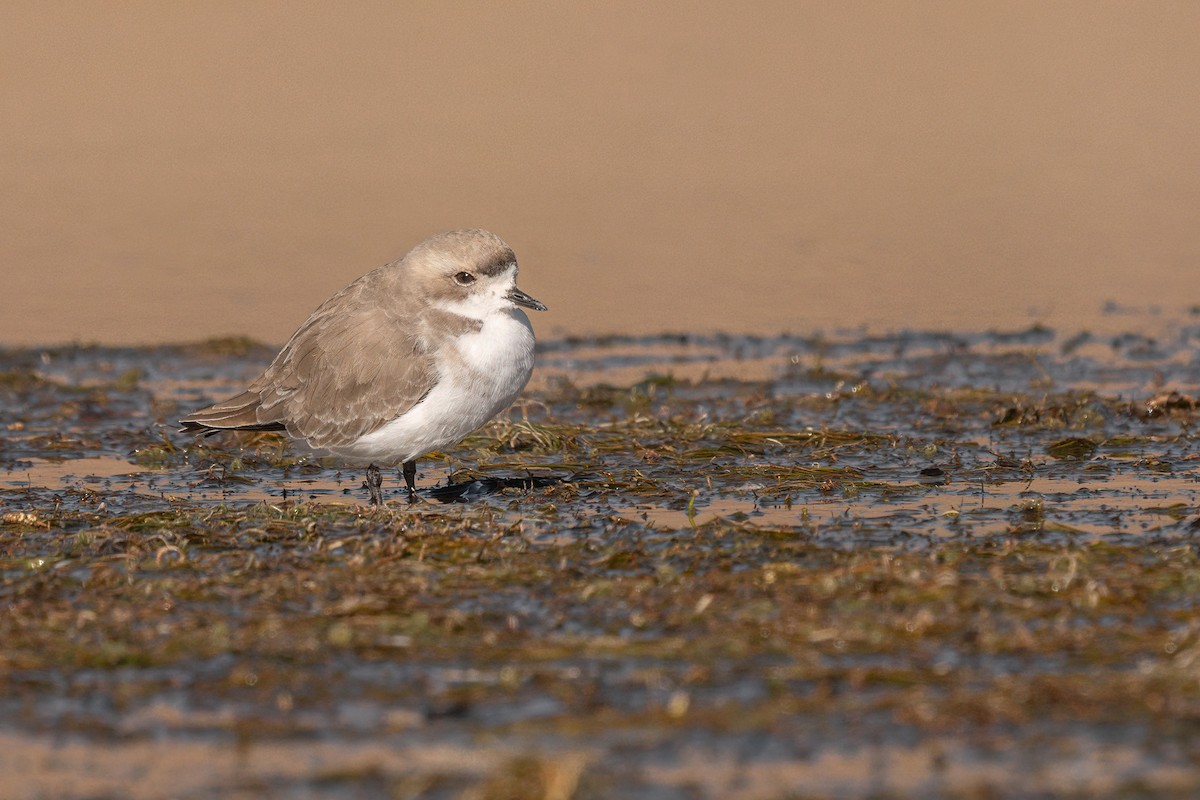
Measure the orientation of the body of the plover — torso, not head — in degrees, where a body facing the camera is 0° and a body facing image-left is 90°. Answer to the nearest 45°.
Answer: approximately 270°
